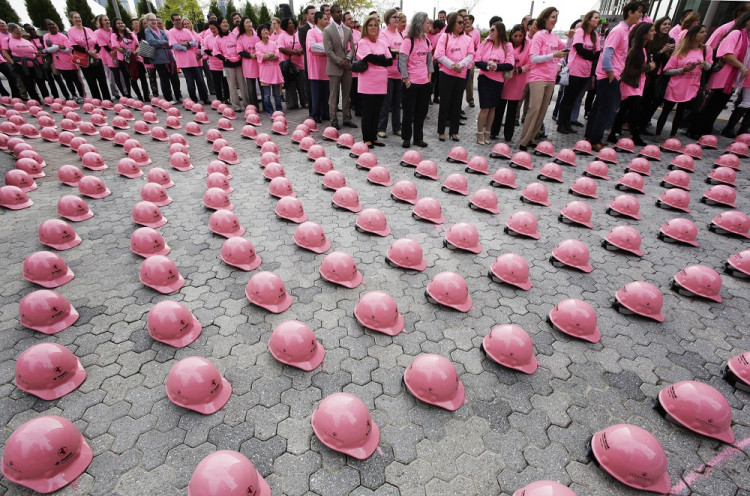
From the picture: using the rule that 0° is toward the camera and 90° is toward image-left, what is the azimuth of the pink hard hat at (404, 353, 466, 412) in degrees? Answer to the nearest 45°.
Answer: approximately 315°

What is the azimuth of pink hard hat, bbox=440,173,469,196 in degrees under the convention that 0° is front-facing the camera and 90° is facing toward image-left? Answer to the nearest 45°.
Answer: approximately 315°

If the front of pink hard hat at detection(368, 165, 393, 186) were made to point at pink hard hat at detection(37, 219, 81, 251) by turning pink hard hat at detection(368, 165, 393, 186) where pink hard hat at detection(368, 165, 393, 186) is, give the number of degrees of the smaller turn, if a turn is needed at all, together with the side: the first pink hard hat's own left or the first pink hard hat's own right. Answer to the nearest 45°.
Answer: approximately 90° to the first pink hard hat's own right

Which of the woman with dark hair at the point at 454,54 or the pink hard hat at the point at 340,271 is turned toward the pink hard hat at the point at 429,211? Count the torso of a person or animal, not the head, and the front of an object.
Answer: the woman with dark hair

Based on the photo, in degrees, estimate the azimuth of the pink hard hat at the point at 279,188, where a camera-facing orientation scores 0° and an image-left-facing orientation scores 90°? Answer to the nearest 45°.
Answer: approximately 315°

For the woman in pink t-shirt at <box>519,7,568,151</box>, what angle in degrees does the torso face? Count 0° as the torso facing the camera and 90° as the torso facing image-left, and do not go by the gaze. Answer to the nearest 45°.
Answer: approximately 315°

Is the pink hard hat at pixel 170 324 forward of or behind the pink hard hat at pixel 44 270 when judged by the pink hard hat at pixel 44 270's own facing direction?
forward

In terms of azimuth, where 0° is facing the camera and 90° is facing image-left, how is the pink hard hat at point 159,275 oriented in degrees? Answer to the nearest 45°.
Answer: approximately 315°

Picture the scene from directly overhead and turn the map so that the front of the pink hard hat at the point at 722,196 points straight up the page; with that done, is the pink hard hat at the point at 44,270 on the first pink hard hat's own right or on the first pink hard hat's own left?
on the first pink hard hat's own right
